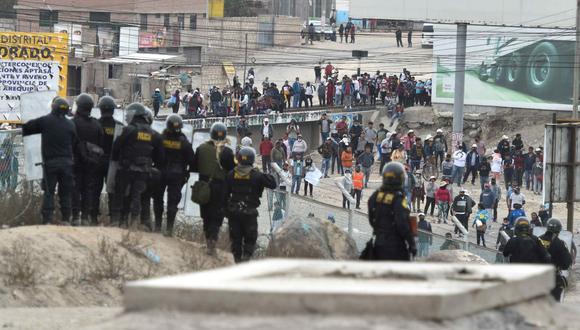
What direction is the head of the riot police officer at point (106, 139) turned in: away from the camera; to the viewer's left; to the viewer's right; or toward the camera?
away from the camera

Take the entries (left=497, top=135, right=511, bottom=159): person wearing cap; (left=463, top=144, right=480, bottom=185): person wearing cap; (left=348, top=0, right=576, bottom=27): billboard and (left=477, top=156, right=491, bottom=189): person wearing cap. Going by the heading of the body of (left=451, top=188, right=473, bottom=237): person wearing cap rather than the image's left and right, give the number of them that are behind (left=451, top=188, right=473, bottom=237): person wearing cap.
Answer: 4

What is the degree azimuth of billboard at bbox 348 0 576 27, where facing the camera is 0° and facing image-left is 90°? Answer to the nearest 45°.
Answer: approximately 0°

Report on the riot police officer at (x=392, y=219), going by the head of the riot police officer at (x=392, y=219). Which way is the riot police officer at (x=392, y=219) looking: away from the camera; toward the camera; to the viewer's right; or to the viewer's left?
away from the camera

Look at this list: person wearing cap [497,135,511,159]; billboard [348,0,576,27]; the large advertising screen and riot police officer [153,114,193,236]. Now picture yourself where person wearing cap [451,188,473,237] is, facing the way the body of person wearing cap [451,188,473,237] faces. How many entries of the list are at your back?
3

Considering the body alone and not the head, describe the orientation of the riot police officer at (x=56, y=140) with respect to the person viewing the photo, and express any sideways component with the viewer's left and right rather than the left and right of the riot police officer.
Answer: facing away from the viewer

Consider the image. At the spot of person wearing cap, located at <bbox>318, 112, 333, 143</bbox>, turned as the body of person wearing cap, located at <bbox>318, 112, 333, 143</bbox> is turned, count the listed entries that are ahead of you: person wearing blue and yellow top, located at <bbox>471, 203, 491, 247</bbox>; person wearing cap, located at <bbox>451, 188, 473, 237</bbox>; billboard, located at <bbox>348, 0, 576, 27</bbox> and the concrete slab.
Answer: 3

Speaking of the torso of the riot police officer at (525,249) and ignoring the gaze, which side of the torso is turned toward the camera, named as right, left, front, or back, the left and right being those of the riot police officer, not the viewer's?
back

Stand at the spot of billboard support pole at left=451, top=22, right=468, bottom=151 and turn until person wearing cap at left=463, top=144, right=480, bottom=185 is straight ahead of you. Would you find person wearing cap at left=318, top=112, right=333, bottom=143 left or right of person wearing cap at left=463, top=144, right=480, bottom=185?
right

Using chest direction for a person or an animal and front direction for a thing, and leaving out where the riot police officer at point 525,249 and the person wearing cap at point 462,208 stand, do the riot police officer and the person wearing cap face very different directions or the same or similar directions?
very different directions

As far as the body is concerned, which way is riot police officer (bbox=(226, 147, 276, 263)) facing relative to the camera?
away from the camera

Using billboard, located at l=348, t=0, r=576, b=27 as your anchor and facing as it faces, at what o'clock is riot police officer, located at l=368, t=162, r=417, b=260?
The riot police officer is roughly at 12 o'clock from the billboard.

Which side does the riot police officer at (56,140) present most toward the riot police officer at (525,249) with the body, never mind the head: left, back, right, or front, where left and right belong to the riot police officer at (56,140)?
right
